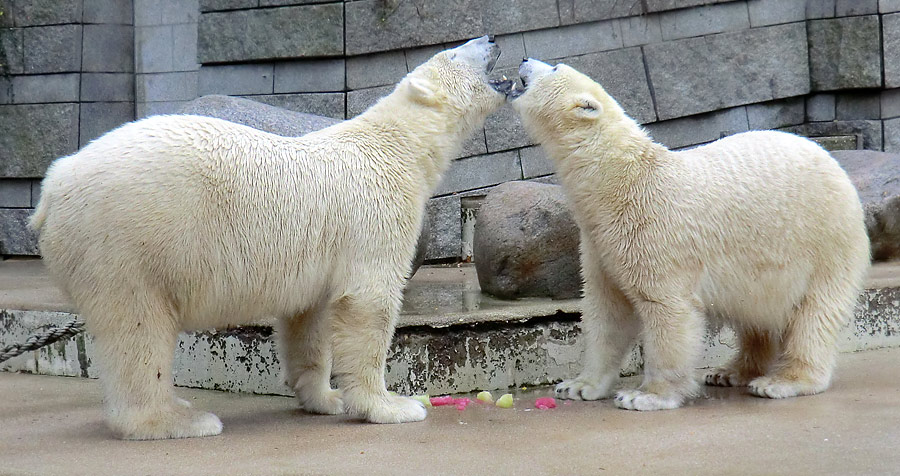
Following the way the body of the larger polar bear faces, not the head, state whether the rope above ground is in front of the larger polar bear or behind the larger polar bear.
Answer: behind

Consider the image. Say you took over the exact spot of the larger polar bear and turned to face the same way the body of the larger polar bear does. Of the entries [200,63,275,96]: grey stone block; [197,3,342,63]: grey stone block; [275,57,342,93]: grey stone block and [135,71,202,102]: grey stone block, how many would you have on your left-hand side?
4

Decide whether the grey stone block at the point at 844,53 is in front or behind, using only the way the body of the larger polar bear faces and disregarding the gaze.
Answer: in front

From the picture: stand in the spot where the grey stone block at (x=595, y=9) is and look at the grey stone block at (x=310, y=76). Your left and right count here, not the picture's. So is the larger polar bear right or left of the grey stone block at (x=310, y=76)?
left

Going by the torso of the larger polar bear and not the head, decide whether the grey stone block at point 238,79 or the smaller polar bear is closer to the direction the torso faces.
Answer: the smaller polar bear

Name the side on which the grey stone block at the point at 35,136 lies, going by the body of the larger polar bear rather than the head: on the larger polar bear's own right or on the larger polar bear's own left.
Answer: on the larger polar bear's own left

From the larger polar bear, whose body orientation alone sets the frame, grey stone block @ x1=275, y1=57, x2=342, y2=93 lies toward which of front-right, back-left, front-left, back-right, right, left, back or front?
left

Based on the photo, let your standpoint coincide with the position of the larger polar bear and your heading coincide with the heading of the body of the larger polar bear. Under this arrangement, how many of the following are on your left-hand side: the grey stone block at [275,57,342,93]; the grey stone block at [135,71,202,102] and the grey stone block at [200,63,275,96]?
3

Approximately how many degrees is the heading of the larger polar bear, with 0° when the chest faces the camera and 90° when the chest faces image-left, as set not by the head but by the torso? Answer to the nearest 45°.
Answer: approximately 270°

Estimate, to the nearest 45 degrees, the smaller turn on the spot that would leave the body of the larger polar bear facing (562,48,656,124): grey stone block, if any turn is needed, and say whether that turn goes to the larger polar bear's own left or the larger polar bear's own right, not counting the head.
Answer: approximately 45° to the larger polar bear's own left

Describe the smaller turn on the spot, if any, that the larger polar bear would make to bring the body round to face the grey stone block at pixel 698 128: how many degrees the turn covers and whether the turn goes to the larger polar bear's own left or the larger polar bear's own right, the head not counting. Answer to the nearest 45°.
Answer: approximately 45° to the larger polar bear's own left

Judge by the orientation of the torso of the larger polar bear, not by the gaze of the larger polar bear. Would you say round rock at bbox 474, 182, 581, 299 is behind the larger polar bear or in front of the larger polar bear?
in front

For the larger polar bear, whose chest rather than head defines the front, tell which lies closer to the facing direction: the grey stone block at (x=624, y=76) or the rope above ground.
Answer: the grey stone block
